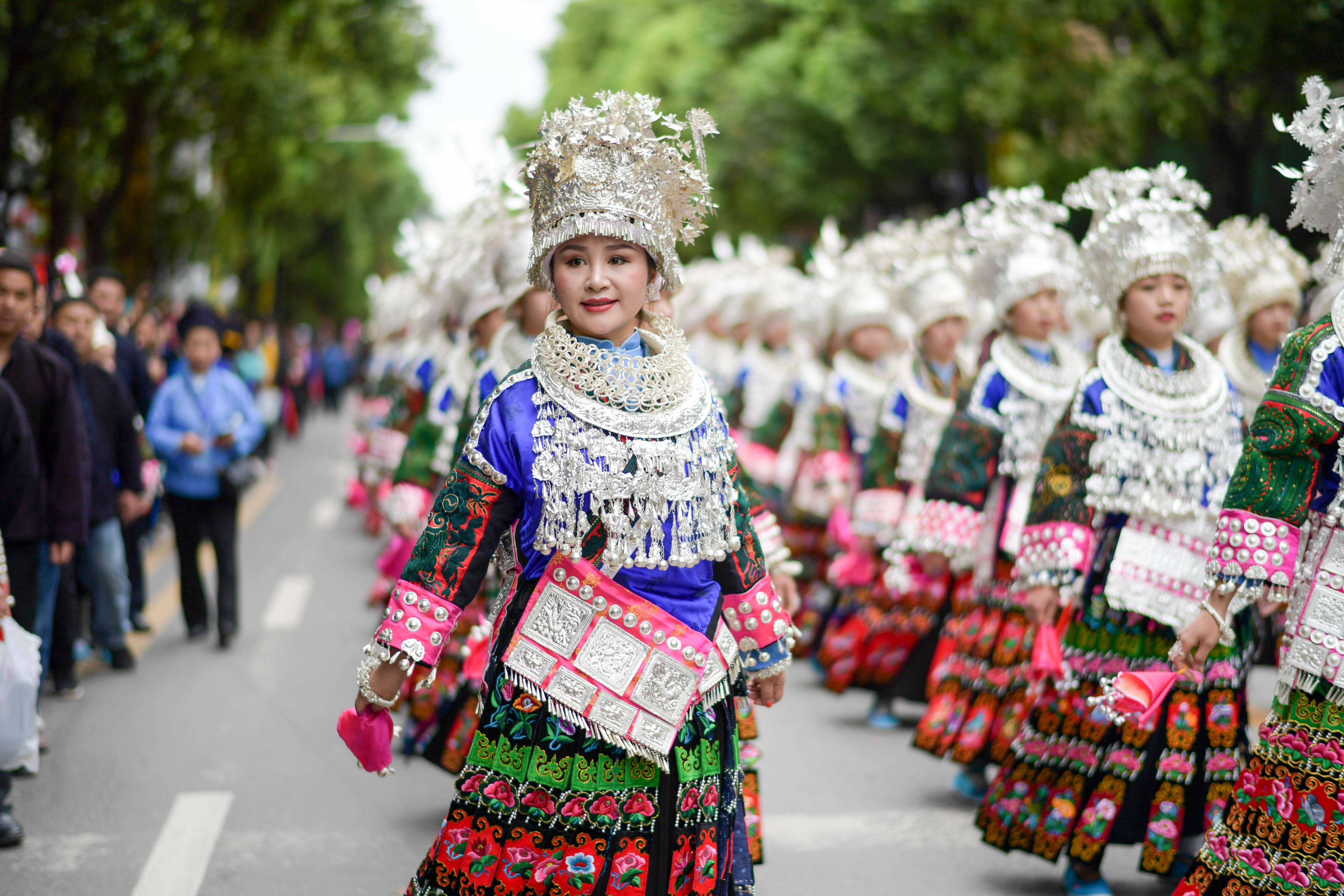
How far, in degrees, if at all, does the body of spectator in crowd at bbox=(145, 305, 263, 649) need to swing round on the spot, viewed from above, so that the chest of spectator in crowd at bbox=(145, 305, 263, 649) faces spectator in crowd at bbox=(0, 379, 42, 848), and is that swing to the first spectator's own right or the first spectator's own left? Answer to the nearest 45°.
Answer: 0° — they already face them

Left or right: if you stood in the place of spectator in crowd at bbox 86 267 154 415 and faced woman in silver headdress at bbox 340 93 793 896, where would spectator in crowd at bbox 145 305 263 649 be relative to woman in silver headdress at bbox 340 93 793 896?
left

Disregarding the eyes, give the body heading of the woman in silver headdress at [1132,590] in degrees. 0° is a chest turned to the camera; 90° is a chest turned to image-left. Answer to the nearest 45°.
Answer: approximately 315°

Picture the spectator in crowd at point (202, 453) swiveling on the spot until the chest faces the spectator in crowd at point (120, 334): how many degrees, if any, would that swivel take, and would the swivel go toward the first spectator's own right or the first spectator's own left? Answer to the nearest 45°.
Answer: approximately 135° to the first spectator's own right

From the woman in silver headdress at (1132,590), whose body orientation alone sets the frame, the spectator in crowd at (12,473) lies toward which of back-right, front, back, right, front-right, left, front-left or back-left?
back-right

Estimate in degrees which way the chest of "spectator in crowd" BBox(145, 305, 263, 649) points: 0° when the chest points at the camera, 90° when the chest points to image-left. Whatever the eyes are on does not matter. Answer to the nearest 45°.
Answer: approximately 0°
